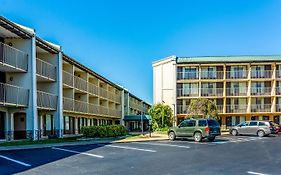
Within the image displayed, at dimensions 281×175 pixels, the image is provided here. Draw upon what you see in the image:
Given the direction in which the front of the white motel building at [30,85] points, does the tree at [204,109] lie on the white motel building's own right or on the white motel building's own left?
on the white motel building's own left

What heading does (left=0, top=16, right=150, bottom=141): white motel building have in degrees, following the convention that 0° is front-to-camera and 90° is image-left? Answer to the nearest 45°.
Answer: approximately 315°

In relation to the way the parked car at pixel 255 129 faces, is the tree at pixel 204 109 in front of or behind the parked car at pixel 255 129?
in front

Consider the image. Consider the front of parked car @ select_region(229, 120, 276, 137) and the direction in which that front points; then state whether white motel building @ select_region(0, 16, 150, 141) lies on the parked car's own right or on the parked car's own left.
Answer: on the parked car's own left

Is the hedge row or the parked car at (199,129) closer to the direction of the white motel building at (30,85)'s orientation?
the parked car

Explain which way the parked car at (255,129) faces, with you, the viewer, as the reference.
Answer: facing away from the viewer and to the left of the viewer

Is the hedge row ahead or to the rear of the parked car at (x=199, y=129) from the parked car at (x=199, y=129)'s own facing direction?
ahead

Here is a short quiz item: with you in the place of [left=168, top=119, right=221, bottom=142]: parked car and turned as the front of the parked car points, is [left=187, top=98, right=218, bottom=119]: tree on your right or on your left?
on your right

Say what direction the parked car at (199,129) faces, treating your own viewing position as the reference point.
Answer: facing away from the viewer and to the left of the viewer

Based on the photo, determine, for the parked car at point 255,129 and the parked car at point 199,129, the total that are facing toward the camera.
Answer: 0
